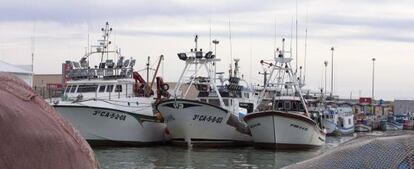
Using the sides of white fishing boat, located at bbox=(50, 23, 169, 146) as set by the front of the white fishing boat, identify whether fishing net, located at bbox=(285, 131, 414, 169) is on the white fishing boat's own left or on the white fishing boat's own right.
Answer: on the white fishing boat's own left

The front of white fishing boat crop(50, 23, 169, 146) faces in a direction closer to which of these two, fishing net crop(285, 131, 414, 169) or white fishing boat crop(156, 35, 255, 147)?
the fishing net

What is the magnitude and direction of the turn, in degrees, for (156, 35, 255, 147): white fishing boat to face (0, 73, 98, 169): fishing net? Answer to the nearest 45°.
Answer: approximately 45° to its left

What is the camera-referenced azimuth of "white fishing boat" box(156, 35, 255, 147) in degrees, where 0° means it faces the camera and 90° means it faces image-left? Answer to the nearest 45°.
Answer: approximately 45°

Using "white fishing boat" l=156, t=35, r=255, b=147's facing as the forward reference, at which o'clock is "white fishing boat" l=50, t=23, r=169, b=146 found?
"white fishing boat" l=50, t=23, r=169, b=146 is roughly at 2 o'clock from "white fishing boat" l=156, t=35, r=255, b=147.
